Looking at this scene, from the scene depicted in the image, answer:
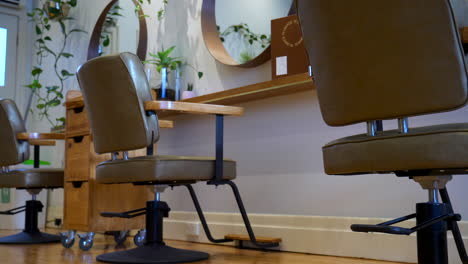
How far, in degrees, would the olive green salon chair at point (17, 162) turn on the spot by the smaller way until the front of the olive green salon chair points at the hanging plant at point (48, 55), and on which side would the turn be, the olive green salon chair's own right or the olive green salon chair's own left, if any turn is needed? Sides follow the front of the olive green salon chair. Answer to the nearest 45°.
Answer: approximately 45° to the olive green salon chair's own left

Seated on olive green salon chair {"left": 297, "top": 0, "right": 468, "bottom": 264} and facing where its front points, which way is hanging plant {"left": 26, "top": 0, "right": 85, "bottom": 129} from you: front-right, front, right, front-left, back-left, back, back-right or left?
left

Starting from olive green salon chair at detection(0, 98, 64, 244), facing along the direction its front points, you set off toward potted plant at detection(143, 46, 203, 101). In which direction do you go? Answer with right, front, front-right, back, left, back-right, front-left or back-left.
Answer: front-right

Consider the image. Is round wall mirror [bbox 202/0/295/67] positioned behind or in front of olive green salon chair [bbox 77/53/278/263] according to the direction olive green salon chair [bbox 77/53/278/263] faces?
in front

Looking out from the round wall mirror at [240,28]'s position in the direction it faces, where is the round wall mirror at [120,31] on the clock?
the round wall mirror at [120,31] is roughly at 3 o'clock from the round wall mirror at [240,28].

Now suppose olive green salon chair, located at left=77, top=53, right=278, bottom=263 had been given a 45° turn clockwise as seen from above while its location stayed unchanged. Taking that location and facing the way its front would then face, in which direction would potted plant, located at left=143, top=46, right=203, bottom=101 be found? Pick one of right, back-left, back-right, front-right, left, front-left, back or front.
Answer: left

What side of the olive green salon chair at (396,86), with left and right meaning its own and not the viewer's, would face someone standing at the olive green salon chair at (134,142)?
left

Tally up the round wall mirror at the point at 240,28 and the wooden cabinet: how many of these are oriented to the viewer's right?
0

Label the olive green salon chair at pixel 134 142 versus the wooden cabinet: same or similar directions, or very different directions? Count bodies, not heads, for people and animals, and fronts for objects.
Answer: very different directions

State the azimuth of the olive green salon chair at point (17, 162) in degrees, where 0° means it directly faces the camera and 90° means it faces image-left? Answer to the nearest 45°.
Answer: approximately 225°

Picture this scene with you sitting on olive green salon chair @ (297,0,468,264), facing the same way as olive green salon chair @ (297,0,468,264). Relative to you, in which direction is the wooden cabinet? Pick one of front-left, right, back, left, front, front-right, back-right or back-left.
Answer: left

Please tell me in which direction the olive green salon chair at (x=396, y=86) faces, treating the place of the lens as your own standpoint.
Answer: facing away from the viewer and to the right of the viewer

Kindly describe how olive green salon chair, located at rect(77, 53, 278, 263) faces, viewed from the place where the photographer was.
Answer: facing away from the viewer and to the right of the viewer

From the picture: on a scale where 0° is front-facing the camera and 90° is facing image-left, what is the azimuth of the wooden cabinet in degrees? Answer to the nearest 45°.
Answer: approximately 45°
